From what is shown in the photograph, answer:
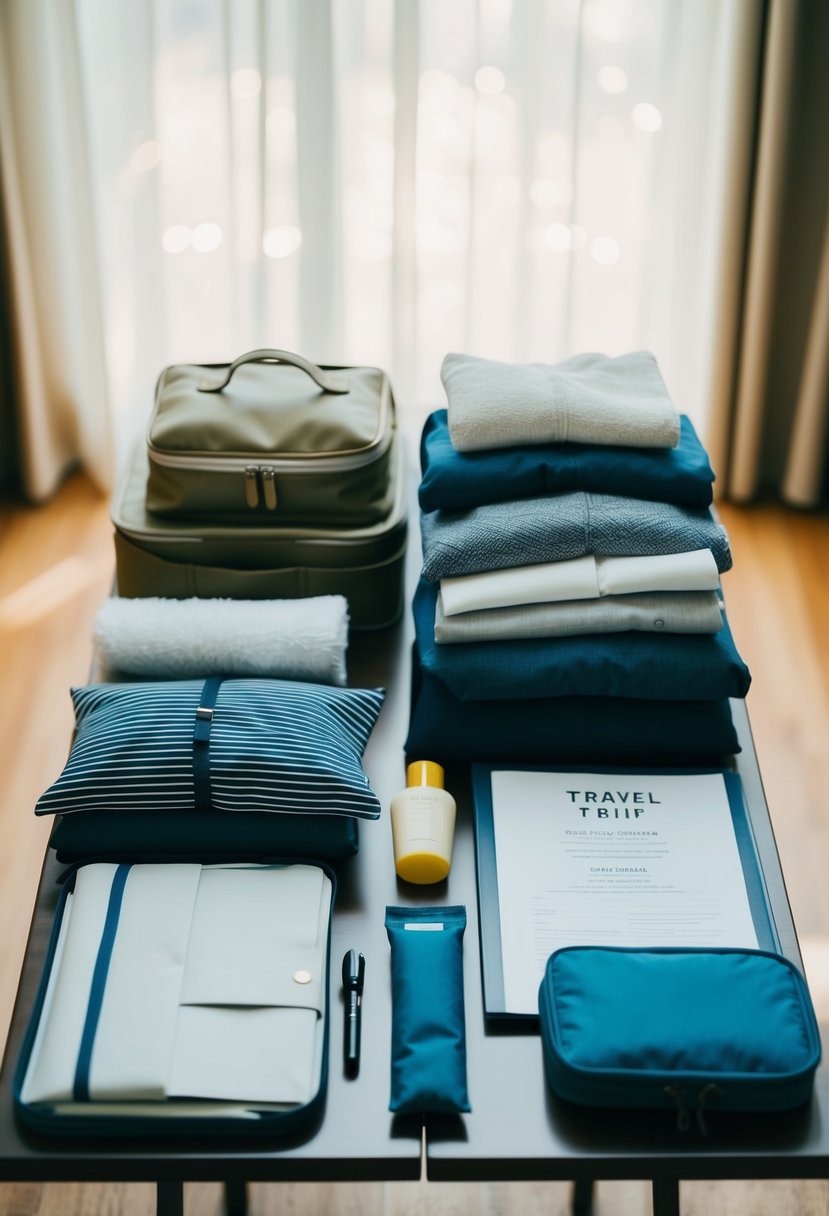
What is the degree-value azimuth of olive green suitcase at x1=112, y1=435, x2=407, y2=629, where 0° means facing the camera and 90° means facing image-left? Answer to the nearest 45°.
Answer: approximately 0°

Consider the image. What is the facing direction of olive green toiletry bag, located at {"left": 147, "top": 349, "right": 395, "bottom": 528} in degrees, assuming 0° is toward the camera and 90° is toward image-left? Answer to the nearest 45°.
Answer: approximately 0°
